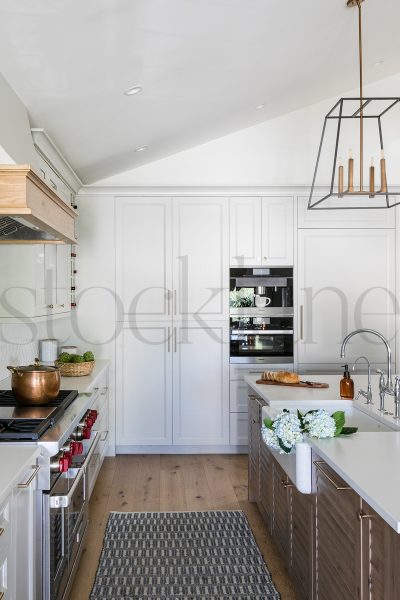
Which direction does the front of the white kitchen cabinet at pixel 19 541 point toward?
to the viewer's right

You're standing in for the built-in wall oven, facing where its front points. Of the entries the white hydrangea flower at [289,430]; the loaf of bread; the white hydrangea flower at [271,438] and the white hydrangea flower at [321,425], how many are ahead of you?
4

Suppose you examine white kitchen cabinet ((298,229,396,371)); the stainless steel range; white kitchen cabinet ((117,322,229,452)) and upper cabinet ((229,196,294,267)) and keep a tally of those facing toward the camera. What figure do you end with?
3

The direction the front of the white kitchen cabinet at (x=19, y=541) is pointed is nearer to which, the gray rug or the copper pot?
the gray rug

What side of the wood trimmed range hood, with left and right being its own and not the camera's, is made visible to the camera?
right
